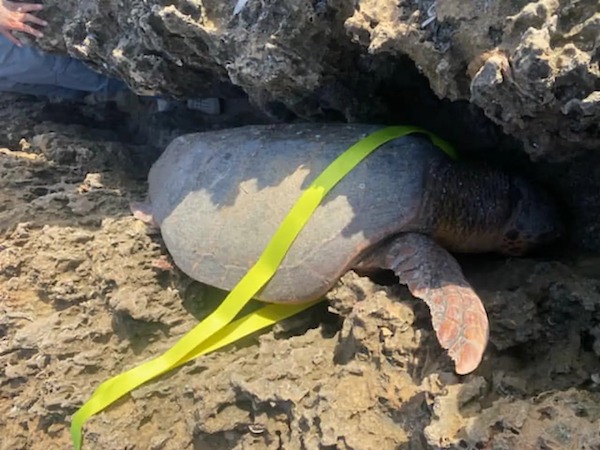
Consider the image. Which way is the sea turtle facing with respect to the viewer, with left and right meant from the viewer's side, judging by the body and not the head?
facing to the right of the viewer
